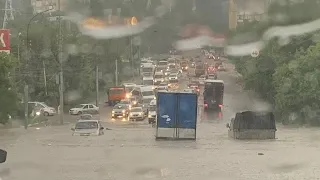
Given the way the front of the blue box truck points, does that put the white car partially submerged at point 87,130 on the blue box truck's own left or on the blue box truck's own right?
on the blue box truck's own left

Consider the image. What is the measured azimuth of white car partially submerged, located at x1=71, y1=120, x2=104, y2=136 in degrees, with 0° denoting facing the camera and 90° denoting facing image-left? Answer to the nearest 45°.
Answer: approximately 0°

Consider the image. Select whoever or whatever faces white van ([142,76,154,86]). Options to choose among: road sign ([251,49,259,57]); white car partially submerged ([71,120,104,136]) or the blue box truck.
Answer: the blue box truck

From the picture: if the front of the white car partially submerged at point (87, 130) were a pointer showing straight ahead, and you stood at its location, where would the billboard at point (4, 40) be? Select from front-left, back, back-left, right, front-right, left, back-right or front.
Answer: back-right

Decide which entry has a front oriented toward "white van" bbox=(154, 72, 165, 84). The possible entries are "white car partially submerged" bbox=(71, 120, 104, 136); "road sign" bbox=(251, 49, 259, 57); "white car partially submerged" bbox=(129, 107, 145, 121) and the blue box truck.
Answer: the blue box truck

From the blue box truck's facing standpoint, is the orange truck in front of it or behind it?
in front

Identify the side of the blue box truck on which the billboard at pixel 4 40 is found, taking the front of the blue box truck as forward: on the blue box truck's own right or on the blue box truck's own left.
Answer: on the blue box truck's own left

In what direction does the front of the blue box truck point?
away from the camera
